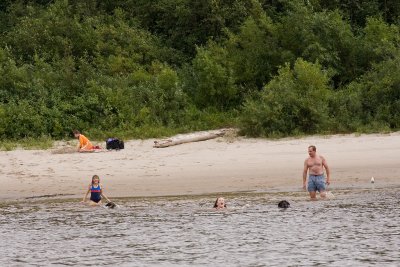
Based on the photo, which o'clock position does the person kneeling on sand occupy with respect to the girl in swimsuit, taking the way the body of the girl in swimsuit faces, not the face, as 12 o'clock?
The person kneeling on sand is roughly at 6 o'clock from the girl in swimsuit.

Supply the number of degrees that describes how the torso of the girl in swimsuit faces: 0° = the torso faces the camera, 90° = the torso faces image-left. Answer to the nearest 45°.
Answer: approximately 0°

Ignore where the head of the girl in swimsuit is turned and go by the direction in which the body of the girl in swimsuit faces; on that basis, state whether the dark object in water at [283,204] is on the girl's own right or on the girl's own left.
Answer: on the girl's own left

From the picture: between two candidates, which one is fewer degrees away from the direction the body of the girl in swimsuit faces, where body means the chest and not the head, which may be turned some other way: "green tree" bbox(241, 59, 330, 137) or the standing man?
the standing man

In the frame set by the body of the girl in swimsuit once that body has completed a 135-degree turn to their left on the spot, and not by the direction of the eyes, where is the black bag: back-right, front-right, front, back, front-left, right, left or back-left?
front-left

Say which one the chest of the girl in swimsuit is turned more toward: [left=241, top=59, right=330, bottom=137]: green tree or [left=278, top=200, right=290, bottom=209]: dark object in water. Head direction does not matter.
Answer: the dark object in water

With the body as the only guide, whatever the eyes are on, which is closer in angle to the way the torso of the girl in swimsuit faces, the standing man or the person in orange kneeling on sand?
the standing man

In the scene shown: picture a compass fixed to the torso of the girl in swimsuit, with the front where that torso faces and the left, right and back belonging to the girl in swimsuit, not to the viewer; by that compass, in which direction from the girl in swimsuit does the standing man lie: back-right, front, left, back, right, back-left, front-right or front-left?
left

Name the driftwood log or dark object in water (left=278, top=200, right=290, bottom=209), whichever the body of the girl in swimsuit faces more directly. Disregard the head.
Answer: the dark object in water

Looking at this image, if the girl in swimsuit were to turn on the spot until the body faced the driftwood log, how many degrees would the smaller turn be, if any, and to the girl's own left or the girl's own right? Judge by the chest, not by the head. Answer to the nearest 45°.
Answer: approximately 135° to the girl's own left
